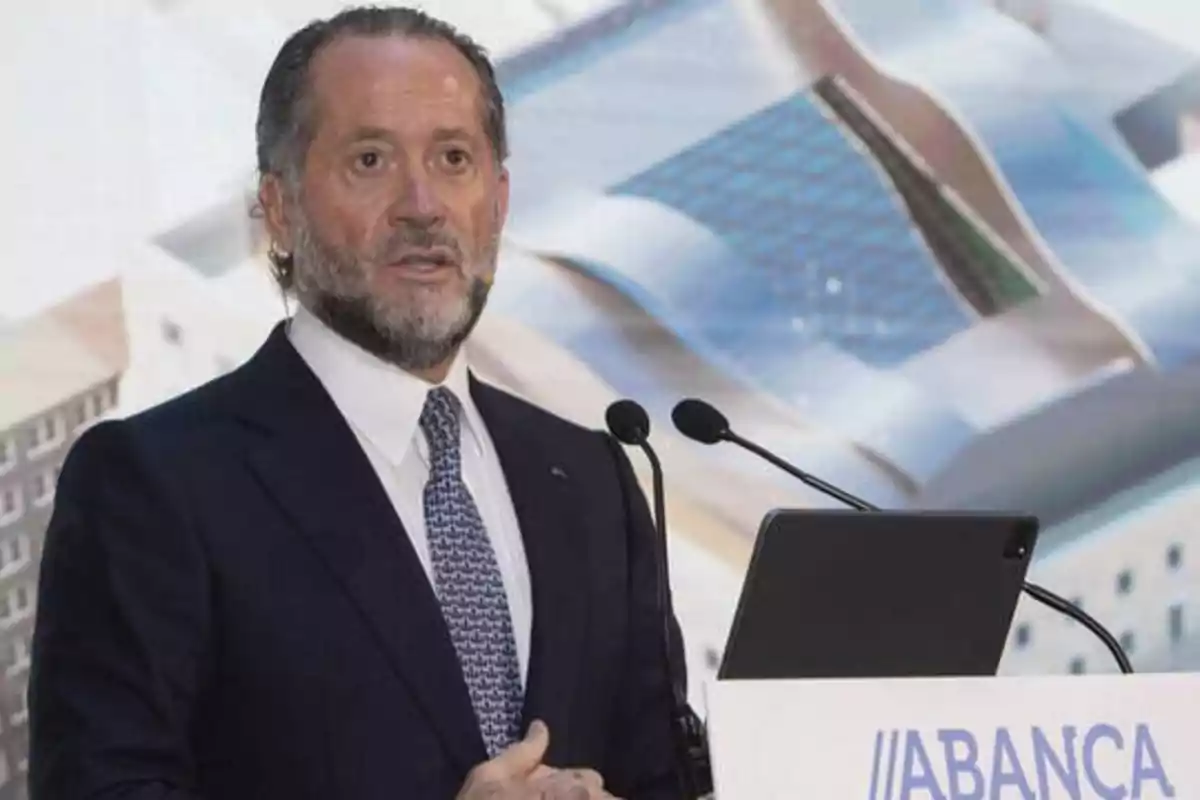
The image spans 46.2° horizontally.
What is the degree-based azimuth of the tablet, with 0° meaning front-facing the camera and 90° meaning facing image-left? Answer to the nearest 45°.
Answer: approximately 135°

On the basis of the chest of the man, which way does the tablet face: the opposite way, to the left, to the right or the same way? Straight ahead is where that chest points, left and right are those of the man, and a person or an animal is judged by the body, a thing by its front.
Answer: the opposite way

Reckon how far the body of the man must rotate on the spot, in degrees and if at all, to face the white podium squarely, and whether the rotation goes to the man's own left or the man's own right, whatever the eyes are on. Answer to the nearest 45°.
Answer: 0° — they already face it
